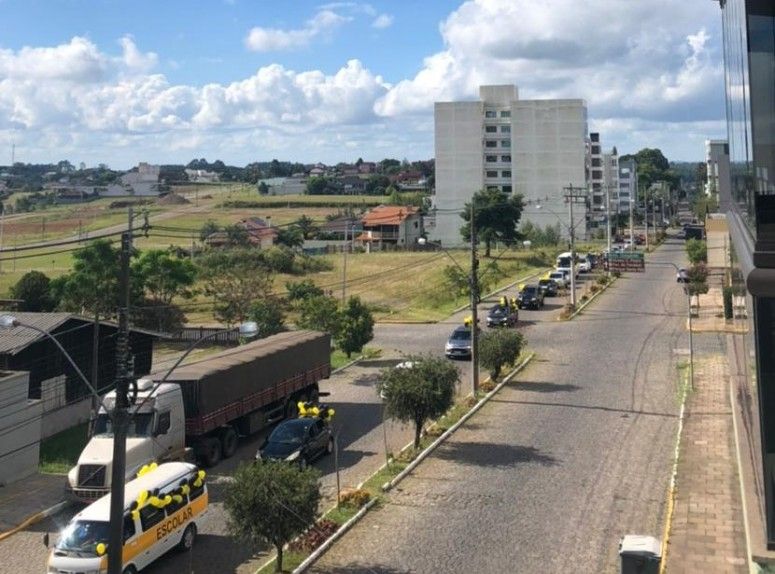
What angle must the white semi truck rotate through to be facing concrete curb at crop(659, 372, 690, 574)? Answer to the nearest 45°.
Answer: approximately 90° to its left

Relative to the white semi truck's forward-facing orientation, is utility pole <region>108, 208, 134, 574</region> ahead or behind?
ahead

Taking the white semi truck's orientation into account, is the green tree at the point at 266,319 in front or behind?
behind

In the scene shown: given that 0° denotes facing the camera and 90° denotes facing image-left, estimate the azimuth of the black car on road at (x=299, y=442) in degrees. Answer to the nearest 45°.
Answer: approximately 45°

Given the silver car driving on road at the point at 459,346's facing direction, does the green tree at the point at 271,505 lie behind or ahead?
ahead

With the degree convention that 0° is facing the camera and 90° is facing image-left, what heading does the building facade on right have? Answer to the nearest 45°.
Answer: approximately 90°
